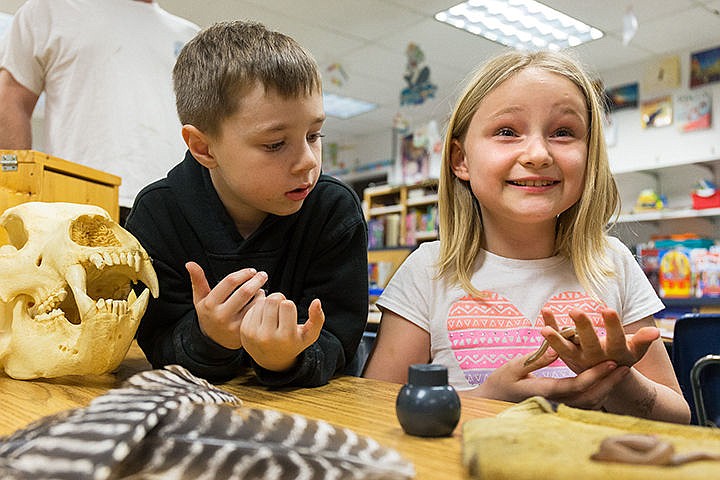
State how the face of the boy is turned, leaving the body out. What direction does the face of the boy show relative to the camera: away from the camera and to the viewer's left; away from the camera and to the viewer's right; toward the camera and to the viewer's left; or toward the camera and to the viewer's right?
toward the camera and to the viewer's right

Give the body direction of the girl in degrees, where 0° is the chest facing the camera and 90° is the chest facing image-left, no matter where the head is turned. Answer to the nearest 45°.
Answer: approximately 0°

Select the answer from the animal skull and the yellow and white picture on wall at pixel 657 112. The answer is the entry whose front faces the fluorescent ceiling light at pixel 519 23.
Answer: the yellow and white picture on wall

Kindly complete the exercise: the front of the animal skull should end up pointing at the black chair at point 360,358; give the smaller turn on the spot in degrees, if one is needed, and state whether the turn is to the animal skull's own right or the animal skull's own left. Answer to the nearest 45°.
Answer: approximately 90° to the animal skull's own left

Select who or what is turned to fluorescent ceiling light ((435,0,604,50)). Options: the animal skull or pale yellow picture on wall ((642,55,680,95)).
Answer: the pale yellow picture on wall
